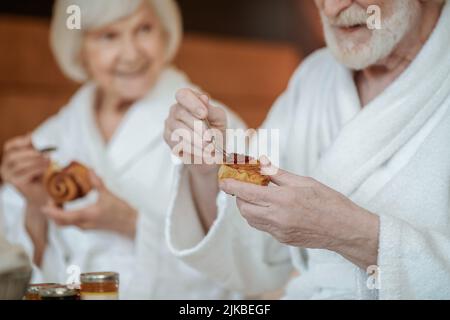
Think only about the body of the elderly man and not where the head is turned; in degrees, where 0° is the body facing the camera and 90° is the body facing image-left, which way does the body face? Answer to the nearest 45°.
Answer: approximately 45°

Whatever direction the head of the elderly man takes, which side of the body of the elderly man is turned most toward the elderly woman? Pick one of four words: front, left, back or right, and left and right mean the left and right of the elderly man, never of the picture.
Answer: right
